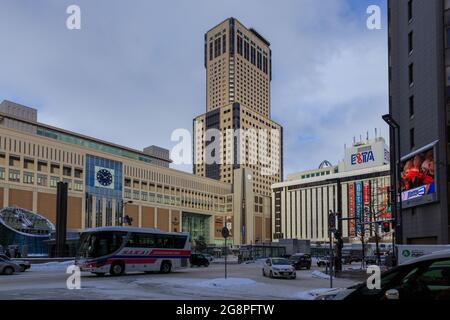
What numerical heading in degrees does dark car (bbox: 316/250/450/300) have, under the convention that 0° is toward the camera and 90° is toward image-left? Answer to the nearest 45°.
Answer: approximately 90°

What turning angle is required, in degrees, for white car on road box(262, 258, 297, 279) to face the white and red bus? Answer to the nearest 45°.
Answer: approximately 135° to its right

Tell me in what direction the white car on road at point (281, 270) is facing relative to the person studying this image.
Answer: facing the viewer and to the right of the viewer

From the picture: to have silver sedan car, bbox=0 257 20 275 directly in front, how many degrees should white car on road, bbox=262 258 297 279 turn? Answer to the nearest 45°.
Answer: approximately 135° to its right

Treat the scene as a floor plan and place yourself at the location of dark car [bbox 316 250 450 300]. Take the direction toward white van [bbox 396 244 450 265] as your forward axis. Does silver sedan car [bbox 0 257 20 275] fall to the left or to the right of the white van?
left

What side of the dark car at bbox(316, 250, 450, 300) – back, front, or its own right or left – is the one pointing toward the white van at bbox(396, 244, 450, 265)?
right
